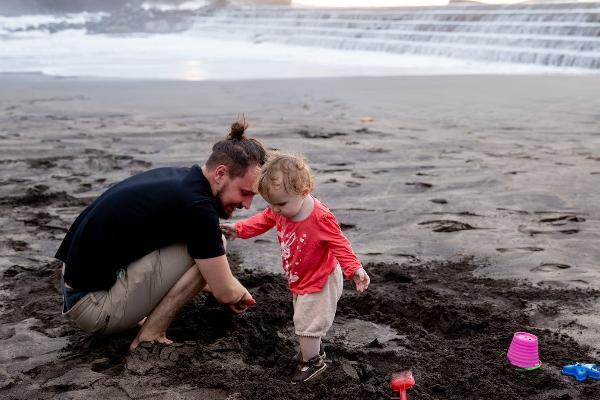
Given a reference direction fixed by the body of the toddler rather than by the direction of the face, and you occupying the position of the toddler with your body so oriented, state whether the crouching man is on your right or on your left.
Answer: on your right

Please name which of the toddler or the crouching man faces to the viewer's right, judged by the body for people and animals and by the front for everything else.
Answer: the crouching man

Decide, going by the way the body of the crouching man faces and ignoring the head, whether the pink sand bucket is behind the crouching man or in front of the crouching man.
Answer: in front

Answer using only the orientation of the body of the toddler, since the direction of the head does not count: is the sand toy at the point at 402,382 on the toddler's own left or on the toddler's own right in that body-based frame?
on the toddler's own left

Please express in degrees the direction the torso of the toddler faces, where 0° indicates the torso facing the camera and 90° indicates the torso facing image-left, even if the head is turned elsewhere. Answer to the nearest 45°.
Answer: approximately 45°

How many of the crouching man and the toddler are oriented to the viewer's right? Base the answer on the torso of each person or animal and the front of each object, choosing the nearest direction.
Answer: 1

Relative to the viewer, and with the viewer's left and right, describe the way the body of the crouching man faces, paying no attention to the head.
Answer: facing to the right of the viewer

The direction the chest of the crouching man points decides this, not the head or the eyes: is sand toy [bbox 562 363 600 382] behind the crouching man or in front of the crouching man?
in front
